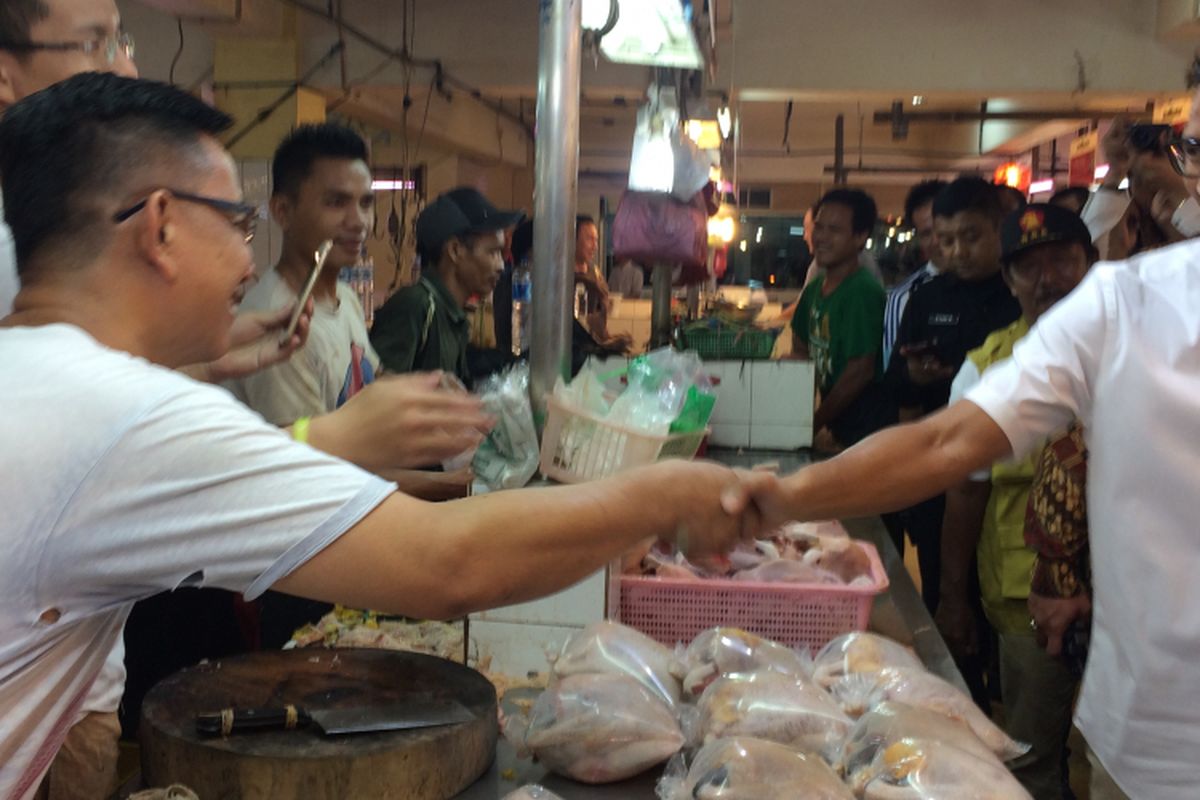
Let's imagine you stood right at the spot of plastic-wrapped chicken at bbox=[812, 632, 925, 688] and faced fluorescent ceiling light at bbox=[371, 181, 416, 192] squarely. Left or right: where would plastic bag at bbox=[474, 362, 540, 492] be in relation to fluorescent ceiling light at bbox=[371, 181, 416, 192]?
left

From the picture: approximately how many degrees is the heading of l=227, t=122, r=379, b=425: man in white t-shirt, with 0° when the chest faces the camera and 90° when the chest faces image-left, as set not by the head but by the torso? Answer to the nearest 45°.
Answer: approximately 315°

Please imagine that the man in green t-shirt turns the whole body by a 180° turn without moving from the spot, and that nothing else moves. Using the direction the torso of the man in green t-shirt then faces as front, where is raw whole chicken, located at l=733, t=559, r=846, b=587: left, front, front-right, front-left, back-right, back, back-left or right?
back-right

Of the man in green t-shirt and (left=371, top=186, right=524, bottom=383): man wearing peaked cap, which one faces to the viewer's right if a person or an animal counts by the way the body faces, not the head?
the man wearing peaked cap

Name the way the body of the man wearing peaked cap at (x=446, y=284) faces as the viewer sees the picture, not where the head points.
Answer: to the viewer's right

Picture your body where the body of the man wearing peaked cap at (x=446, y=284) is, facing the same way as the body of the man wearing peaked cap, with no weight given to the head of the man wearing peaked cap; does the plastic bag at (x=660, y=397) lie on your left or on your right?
on your right

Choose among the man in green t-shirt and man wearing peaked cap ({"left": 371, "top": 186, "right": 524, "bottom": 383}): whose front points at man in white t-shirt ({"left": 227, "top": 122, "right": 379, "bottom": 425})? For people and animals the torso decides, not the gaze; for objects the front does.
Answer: the man in green t-shirt

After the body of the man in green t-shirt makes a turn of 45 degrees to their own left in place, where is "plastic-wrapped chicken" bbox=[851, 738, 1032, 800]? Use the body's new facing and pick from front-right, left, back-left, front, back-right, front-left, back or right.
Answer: front

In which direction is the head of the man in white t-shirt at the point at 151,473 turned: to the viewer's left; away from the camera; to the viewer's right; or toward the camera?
to the viewer's right

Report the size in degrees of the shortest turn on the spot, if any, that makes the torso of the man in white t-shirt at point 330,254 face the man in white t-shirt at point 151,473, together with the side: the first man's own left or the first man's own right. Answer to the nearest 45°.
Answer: approximately 45° to the first man's own right

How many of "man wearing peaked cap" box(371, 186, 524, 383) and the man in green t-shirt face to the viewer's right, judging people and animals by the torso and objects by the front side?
1

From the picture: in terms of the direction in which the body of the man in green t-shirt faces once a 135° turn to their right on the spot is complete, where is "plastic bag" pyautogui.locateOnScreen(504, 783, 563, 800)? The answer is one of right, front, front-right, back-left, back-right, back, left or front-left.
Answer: back

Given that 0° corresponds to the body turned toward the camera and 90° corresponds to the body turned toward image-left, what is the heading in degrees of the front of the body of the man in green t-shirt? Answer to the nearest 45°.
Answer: approximately 45°
